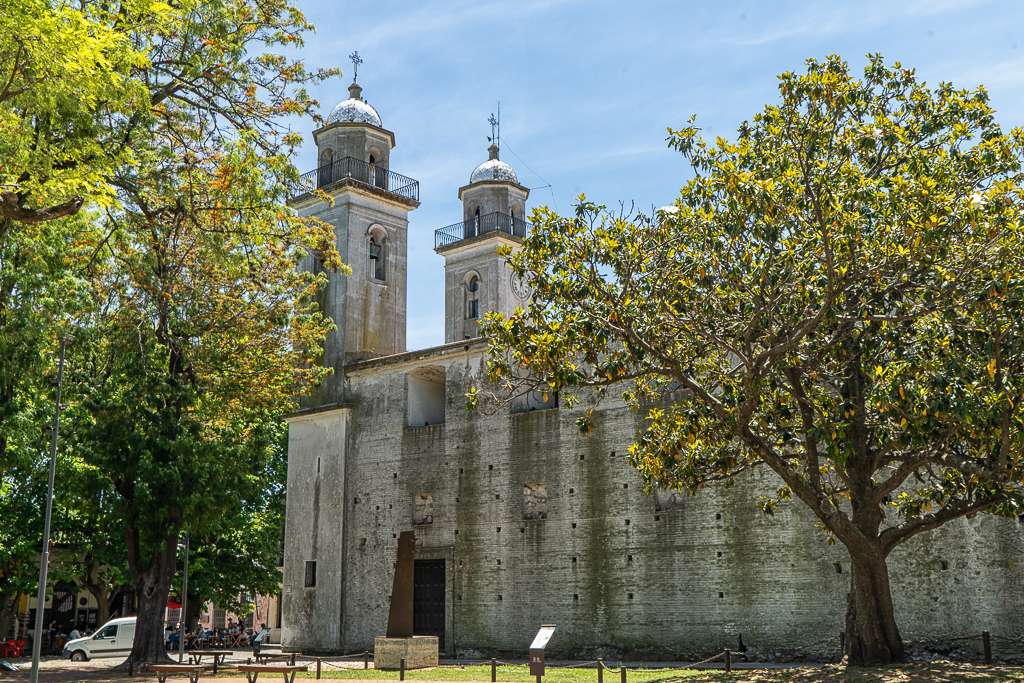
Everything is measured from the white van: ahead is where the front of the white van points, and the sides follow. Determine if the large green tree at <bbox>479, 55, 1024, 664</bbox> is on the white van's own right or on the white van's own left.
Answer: on the white van's own left

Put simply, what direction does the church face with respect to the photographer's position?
facing away from the viewer and to the left of the viewer

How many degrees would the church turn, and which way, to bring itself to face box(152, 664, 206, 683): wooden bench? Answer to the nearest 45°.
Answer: approximately 90° to its left

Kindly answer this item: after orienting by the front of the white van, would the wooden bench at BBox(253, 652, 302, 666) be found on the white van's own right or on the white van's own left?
on the white van's own left

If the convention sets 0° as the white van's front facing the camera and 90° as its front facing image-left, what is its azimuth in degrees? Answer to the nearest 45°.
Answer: approximately 90°

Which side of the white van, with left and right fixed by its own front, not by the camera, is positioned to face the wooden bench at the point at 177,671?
left
